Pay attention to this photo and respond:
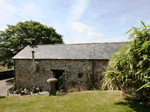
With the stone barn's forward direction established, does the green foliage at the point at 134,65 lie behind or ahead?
ahead

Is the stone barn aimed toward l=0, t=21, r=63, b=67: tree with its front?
no

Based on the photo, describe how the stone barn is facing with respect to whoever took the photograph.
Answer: facing the viewer

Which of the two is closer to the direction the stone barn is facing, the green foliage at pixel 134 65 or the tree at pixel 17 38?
the green foliage
